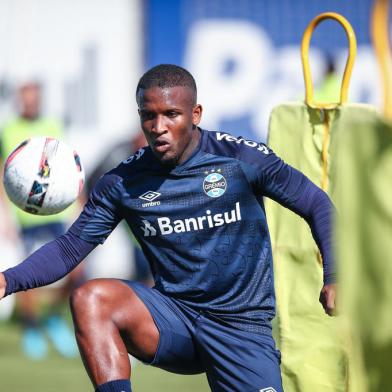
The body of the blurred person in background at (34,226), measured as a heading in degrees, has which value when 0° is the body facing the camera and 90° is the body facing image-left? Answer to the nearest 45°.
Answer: approximately 0°

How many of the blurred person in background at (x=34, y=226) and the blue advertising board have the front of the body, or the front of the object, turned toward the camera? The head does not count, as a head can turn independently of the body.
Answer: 2

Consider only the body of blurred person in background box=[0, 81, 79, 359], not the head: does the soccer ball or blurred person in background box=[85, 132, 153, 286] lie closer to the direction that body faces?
the soccer ball

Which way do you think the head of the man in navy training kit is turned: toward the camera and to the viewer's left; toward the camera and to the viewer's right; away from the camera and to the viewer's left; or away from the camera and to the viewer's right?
toward the camera and to the viewer's left

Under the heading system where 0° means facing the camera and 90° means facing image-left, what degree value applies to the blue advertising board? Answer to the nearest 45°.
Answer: approximately 0°

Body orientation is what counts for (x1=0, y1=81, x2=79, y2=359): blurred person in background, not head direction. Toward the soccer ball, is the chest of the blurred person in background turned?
yes

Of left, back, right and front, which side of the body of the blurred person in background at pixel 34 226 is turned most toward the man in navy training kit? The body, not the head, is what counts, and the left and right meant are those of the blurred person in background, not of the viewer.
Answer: front

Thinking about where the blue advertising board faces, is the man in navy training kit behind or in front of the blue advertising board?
in front
